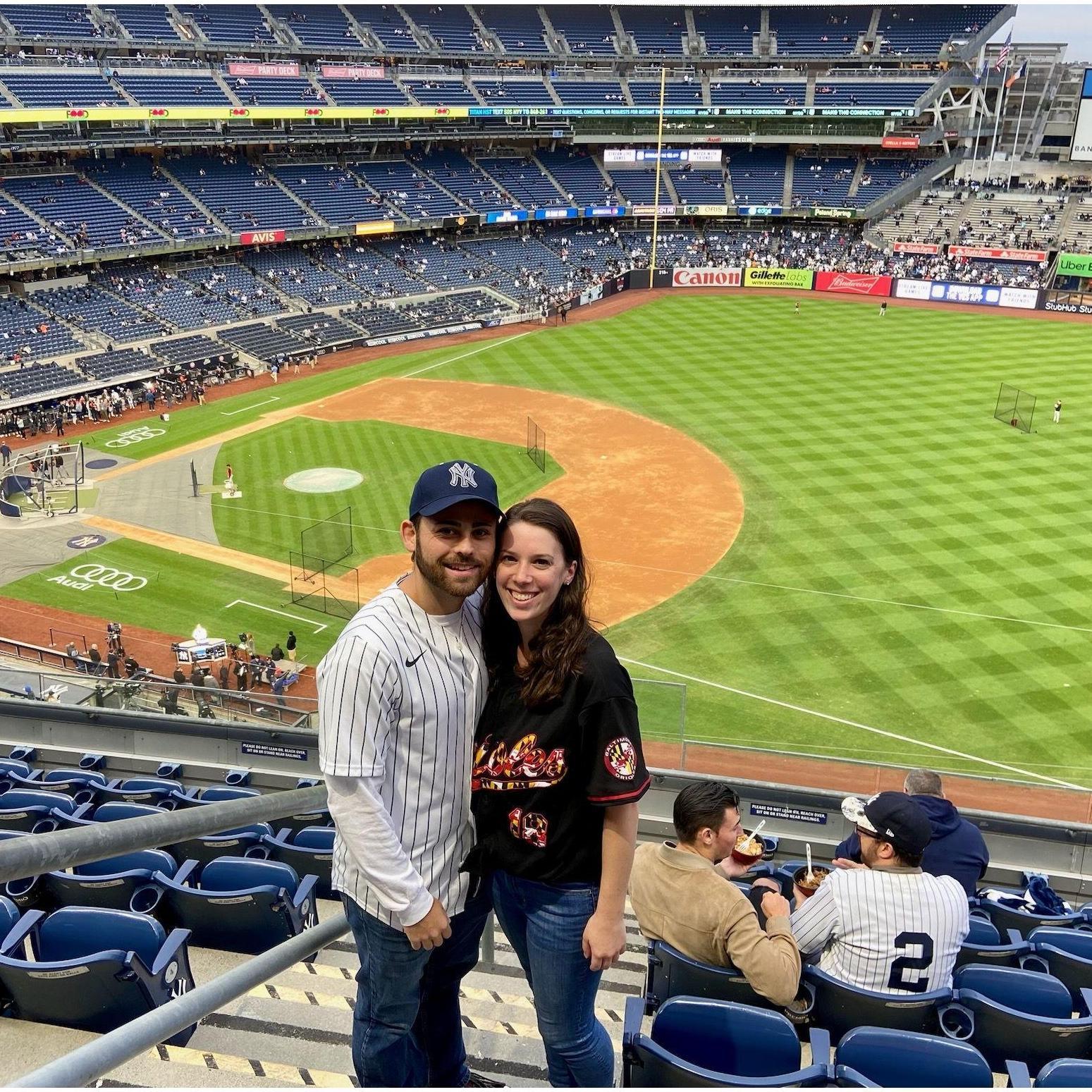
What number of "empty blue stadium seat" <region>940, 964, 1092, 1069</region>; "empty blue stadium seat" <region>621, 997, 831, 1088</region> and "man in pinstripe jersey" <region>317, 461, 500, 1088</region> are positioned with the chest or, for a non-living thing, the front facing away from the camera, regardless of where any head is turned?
2

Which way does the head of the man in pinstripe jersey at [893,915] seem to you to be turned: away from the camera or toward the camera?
away from the camera

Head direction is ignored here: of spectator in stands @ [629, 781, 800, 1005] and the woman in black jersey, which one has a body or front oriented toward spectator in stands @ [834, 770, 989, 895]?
spectator in stands @ [629, 781, 800, 1005]

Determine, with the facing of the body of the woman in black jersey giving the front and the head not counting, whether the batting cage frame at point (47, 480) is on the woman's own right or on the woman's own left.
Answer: on the woman's own right

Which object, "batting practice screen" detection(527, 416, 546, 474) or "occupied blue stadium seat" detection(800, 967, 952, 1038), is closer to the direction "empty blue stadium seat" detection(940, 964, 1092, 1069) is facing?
the batting practice screen

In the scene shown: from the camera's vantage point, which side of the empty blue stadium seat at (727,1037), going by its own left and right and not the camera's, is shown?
back

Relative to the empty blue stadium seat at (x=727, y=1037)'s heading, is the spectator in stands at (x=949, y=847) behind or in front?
in front

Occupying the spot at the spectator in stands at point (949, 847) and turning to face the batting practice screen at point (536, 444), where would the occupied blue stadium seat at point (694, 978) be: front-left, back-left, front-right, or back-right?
back-left

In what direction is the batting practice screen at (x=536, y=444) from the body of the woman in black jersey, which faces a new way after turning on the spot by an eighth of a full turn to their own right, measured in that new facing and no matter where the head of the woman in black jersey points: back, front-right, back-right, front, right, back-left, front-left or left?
right

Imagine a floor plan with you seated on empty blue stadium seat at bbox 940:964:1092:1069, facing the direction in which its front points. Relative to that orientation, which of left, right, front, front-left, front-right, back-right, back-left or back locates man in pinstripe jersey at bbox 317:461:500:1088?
back-left

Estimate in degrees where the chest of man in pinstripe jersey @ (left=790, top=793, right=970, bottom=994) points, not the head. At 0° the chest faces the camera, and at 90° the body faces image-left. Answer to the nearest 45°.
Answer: approximately 135°

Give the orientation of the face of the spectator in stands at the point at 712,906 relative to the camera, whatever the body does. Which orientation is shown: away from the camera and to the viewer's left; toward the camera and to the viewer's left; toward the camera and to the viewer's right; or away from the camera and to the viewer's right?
away from the camera and to the viewer's right

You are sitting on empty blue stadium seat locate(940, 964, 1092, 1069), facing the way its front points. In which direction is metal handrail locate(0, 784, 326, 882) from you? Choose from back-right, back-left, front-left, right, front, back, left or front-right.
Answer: back-left

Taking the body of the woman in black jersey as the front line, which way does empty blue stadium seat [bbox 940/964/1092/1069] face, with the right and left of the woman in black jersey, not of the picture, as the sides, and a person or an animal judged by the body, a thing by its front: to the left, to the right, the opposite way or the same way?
the opposite way

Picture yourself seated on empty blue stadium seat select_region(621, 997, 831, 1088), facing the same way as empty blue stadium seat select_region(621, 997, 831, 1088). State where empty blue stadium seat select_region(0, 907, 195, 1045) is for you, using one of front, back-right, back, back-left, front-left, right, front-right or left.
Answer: left

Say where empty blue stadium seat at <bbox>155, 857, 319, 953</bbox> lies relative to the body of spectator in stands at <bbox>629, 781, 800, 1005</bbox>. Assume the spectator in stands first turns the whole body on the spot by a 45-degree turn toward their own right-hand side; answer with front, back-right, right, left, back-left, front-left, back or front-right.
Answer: back

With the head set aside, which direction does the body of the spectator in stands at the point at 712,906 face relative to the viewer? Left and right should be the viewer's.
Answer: facing away from the viewer and to the right of the viewer
